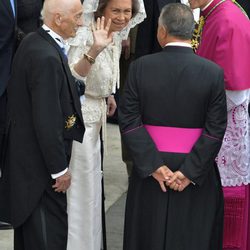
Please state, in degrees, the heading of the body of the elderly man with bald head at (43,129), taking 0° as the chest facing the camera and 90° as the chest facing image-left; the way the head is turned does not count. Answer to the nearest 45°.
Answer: approximately 270°
